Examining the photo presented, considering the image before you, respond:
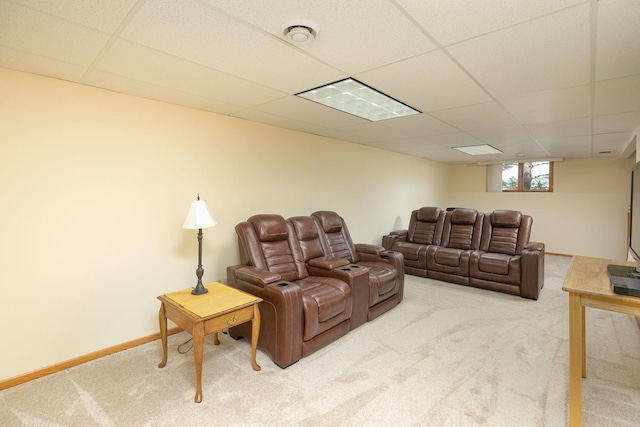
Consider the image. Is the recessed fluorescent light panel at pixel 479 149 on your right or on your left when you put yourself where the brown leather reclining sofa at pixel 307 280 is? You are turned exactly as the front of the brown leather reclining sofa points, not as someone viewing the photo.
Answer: on your left

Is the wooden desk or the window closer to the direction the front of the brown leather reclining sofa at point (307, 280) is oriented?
the wooden desk

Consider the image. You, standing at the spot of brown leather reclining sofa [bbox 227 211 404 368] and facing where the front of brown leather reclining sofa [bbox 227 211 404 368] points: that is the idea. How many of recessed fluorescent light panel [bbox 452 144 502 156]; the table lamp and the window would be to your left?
2

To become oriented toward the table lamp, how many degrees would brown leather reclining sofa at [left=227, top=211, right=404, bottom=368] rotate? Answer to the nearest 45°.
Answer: approximately 90° to its right

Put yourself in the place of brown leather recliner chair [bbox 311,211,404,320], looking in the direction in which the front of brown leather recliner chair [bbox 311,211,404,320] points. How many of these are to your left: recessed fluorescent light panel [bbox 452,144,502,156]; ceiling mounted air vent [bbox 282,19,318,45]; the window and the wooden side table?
2

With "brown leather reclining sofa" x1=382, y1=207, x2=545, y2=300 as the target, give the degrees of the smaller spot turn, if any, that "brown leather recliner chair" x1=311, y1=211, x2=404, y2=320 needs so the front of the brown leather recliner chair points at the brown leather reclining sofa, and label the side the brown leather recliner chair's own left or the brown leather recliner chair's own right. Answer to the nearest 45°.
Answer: approximately 90° to the brown leather recliner chair's own left

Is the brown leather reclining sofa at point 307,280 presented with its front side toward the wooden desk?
yes

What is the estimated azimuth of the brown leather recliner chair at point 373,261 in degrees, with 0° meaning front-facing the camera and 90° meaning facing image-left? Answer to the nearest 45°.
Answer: approximately 315°
